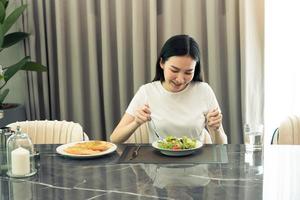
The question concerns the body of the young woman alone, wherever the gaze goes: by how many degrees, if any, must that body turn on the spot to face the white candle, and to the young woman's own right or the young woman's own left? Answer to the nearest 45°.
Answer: approximately 45° to the young woman's own right

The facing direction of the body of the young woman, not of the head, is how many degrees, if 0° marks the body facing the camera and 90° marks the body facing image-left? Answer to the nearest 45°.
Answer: approximately 0°

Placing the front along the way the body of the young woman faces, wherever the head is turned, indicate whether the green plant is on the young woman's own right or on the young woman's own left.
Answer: on the young woman's own right

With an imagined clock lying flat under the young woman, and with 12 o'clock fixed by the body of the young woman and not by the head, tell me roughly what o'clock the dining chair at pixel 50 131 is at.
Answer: The dining chair is roughly at 3 o'clock from the young woman.

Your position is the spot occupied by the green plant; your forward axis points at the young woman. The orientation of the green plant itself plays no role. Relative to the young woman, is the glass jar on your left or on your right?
right

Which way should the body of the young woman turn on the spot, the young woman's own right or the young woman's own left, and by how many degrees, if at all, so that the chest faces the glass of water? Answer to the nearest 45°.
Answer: approximately 45° to the young woman's own left
